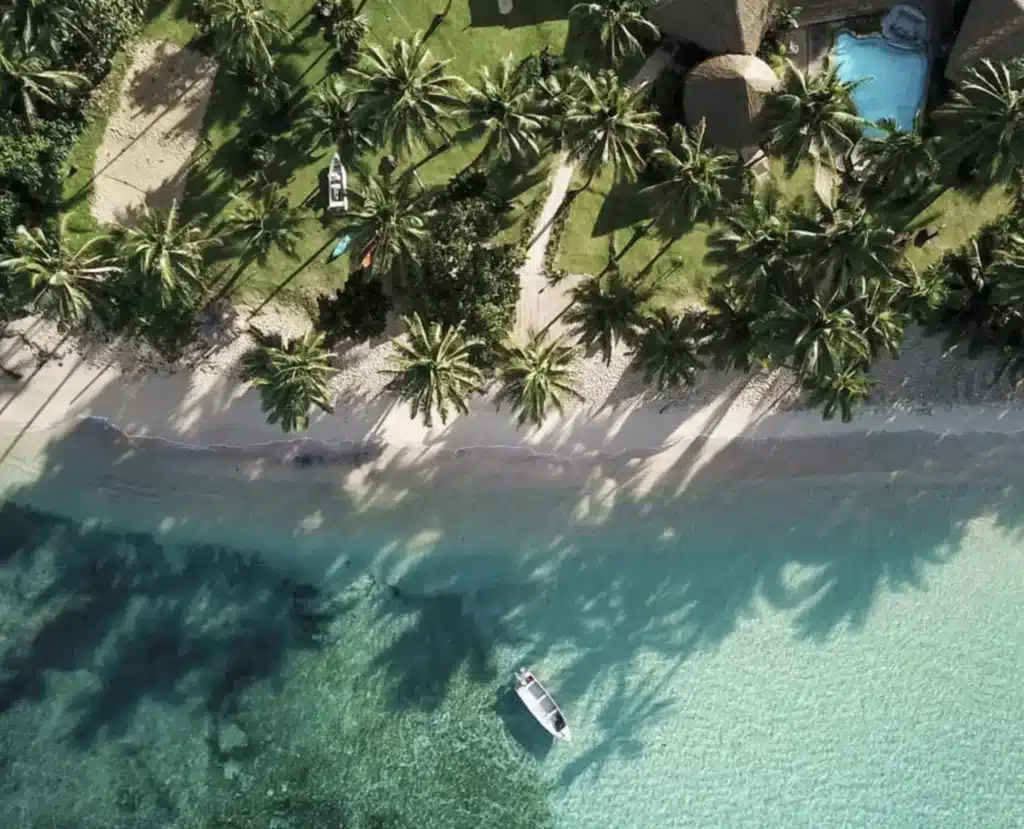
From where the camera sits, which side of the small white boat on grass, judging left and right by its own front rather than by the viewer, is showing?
back

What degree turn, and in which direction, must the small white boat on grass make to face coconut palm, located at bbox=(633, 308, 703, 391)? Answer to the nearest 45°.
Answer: approximately 135° to its right

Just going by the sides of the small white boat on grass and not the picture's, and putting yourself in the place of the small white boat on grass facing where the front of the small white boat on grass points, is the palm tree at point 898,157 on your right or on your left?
on your right
